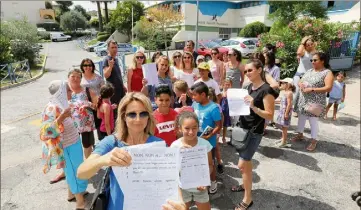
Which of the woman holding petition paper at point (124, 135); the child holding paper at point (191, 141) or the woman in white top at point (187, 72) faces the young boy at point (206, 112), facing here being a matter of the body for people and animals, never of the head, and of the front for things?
the woman in white top

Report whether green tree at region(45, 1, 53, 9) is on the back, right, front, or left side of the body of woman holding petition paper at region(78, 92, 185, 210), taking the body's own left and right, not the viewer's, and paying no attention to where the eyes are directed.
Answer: back

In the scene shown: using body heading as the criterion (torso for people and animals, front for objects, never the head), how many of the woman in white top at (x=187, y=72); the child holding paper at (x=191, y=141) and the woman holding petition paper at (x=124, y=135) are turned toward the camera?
3

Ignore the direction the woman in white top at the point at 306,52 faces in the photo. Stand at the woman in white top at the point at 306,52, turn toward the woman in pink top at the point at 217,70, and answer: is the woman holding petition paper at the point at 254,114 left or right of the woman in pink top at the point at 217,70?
left

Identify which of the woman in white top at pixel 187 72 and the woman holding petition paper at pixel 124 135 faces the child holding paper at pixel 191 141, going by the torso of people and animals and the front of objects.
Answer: the woman in white top

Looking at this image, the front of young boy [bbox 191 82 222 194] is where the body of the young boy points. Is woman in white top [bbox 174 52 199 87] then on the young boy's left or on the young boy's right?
on the young boy's right

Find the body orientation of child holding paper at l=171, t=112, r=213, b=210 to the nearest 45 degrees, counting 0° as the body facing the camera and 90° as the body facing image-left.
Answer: approximately 0°

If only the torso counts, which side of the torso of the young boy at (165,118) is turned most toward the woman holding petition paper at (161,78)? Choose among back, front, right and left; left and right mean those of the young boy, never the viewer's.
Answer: back

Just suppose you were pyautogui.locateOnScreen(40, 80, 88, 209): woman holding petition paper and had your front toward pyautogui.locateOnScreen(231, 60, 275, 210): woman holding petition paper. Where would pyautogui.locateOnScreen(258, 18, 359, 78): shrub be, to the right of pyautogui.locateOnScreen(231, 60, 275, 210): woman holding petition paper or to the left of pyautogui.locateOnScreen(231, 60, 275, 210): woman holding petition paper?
left

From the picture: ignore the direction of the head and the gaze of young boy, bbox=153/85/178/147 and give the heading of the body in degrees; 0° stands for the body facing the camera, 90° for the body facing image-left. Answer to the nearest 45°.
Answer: approximately 0°

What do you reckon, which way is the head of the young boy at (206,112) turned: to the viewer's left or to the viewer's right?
to the viewer's left
